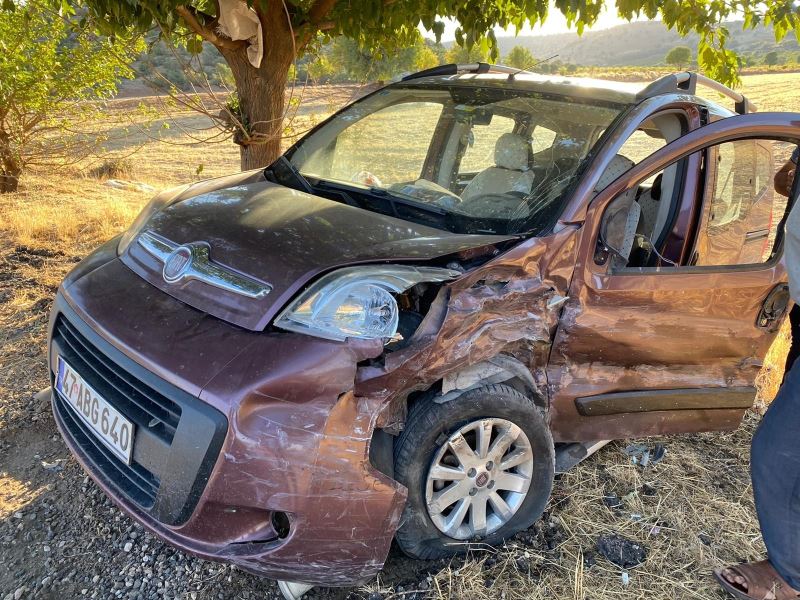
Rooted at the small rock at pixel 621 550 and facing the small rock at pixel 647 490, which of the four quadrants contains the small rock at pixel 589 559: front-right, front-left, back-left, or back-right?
back-left

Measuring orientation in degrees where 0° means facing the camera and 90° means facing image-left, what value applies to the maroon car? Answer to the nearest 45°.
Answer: approximately 45°

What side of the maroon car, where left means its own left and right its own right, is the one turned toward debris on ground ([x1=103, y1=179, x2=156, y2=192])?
right
